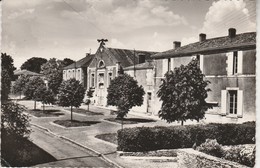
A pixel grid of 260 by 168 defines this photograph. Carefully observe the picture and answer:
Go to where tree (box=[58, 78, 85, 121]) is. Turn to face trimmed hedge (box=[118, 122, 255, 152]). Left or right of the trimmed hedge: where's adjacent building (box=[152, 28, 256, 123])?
left

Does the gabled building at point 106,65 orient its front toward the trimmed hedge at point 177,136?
no

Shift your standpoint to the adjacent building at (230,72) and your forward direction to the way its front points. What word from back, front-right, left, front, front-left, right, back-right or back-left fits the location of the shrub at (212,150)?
front-left

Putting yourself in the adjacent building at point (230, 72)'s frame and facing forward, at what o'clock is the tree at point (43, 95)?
The tree is roughly at 2 o'clock from the adjacent building.

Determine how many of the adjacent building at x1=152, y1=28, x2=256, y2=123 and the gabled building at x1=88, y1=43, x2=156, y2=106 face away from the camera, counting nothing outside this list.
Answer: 0

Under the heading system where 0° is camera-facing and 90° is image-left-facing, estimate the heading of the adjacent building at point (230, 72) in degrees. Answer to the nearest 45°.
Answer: approximately 45°

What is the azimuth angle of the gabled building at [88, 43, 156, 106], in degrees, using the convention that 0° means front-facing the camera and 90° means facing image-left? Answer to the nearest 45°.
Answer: approximately 45°

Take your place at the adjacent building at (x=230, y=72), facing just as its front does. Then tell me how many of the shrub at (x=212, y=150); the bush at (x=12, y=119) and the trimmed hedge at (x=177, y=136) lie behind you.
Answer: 0

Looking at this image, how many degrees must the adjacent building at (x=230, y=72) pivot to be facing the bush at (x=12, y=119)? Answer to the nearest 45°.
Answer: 0° — it already faces it

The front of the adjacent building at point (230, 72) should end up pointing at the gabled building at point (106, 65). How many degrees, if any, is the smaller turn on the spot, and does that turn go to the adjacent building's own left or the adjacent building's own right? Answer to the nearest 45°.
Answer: approximately 90° to the adjacent building's own right

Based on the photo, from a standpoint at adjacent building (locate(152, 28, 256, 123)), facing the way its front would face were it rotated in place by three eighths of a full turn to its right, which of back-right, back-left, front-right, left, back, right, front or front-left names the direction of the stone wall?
back

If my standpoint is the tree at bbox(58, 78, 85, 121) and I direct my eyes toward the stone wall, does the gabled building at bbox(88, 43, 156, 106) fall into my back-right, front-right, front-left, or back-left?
back-left

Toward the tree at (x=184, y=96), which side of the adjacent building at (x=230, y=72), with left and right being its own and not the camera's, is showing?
front

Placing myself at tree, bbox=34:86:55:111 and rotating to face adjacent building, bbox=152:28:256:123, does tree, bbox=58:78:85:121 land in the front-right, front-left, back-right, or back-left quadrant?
front-right

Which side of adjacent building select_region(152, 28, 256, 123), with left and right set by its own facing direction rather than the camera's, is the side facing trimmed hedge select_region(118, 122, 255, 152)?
front
